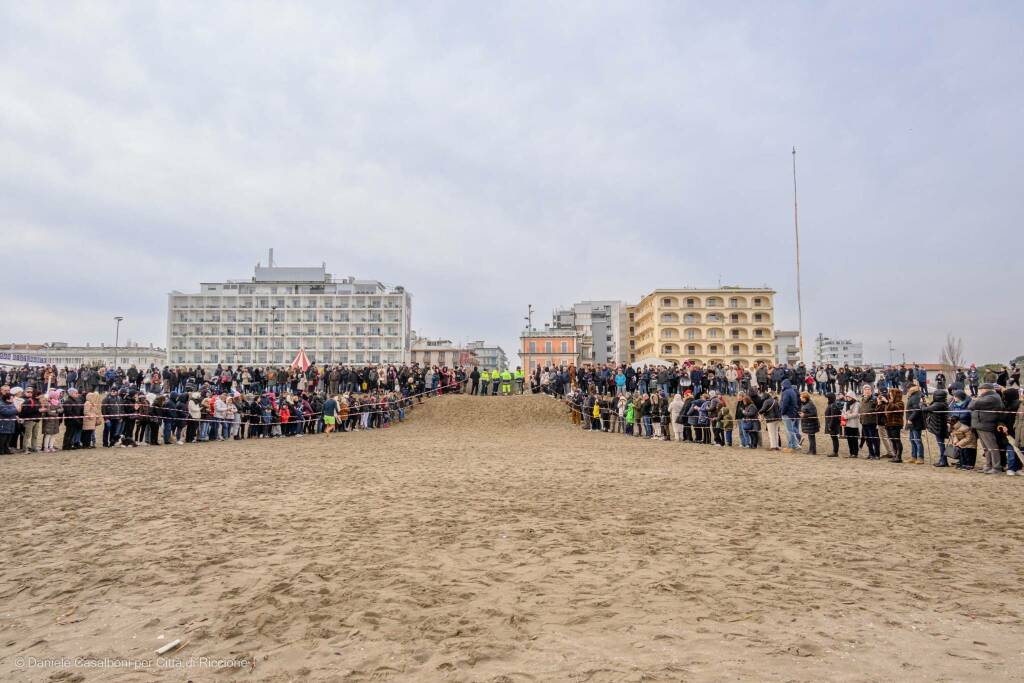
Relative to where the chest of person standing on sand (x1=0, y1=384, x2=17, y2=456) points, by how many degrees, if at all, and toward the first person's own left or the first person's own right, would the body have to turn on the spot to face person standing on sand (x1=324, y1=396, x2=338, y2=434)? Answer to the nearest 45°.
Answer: approximately 45° to the first person's own left

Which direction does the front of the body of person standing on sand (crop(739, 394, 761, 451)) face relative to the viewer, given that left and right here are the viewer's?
facing the viewer and to the left of the viewer

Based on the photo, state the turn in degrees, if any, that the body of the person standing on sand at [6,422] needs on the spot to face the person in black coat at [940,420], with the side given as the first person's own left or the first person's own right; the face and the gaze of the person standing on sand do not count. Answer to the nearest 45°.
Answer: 0° — they already face them

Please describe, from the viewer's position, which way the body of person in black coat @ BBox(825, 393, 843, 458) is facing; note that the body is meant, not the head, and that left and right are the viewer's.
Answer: facing to the left of the viewer

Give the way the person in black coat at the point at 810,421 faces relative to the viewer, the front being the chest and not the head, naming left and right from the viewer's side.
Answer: facing to the left of the viewer

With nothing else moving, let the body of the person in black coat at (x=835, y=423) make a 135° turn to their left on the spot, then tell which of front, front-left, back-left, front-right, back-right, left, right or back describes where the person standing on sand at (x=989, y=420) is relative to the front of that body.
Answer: front

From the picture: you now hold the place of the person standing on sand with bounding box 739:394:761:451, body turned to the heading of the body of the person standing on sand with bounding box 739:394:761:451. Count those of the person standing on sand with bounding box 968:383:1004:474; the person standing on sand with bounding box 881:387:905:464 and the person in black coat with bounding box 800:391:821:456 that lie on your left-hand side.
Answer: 3

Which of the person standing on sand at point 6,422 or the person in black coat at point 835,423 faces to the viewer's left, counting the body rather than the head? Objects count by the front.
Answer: the person in black coat

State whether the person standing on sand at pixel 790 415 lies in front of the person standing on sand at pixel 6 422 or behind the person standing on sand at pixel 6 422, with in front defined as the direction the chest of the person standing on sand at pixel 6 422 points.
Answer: in front

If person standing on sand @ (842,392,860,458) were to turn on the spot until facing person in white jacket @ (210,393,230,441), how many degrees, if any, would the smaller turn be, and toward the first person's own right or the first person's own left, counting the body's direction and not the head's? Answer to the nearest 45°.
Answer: approximately 45° to the first person's own right

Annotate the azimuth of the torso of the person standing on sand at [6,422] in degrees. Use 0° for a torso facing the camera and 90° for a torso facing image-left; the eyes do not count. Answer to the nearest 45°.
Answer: approximately 315°

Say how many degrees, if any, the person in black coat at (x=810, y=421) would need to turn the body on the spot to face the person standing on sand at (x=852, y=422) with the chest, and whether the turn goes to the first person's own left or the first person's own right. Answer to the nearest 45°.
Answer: approximately 180°

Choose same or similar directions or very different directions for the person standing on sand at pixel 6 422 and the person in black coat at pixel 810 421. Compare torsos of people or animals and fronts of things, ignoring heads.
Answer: very different directions

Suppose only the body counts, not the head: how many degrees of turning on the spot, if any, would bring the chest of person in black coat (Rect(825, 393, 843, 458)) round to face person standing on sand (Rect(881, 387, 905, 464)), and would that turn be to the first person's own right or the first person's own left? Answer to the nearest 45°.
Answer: approximately 135° to the first person's own left

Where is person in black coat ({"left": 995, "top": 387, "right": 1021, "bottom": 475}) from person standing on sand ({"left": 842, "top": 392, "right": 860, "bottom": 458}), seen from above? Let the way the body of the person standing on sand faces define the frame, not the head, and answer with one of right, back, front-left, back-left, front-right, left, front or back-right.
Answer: left

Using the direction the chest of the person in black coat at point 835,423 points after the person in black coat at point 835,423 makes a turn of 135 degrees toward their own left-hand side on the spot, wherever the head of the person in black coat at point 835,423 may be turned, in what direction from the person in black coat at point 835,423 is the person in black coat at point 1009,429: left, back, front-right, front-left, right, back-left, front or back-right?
front
